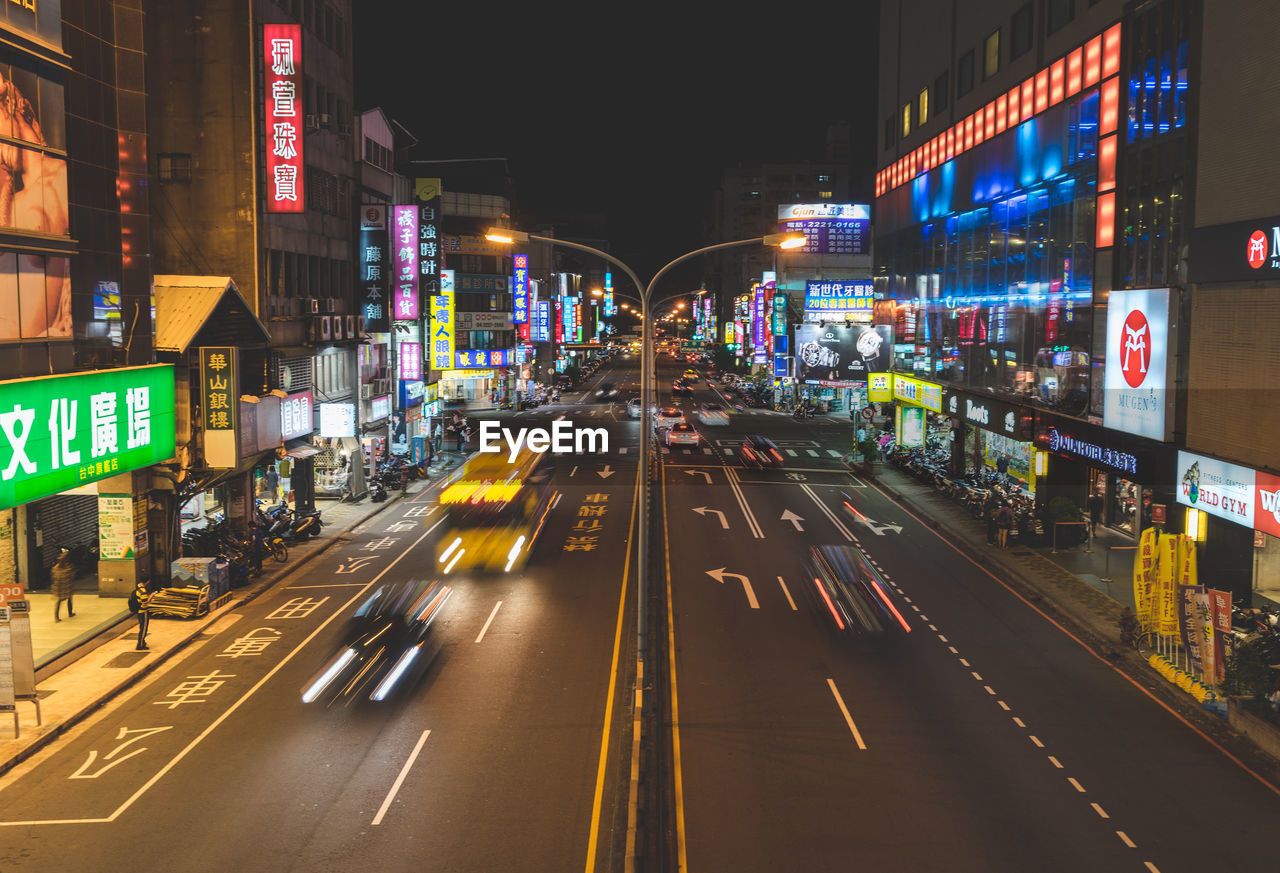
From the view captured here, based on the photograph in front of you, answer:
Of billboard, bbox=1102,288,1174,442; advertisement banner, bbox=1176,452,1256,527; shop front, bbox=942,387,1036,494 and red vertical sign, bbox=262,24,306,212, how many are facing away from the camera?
0

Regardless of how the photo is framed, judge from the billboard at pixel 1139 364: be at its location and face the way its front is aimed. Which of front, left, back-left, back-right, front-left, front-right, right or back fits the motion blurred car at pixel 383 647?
front

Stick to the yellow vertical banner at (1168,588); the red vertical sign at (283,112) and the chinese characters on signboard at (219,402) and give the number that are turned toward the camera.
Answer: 3

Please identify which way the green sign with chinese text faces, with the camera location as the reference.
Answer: facing the viewer and to the right of the viewer

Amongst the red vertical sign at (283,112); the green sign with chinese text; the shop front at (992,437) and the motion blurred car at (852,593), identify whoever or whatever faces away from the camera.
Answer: the motion blurred car

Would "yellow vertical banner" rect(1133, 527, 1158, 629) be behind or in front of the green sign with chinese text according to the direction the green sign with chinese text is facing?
in front

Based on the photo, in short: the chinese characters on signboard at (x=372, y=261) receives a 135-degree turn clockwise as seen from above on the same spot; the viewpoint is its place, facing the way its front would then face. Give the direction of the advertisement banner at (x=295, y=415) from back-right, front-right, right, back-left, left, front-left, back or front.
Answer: back-left

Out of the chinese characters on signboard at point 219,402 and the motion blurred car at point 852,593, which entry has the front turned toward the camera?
the chinese characters on signboard

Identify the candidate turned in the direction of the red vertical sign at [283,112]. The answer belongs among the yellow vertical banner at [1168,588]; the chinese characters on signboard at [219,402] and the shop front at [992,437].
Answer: the shop front

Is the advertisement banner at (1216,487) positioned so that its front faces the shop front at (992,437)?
no

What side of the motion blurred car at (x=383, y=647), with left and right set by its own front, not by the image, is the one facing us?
front

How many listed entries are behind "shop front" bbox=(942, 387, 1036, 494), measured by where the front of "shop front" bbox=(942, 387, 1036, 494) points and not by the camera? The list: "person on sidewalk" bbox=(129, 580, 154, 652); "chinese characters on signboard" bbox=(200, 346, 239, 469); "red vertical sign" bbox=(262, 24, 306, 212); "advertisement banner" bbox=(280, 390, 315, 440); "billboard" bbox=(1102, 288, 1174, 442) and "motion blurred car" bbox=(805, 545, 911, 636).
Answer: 0

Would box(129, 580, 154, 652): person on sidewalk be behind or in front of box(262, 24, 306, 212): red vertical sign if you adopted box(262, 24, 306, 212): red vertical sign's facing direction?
in front

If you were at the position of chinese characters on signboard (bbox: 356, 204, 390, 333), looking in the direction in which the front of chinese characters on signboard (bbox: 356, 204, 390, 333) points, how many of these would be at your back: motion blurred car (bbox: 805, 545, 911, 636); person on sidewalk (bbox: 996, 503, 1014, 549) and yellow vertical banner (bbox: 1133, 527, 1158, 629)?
0

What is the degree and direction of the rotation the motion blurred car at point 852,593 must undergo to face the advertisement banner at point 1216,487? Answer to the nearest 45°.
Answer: approximately 135° to its right

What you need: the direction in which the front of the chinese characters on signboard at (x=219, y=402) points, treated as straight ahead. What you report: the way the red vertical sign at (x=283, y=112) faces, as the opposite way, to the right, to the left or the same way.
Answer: the same way

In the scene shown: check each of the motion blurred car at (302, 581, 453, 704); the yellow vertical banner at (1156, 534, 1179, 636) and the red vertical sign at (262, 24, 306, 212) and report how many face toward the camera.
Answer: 3

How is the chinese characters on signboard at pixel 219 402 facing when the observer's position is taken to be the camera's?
facing the viewer

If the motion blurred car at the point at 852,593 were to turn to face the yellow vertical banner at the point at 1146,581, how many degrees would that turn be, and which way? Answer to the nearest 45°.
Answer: approximately 135° to its right
